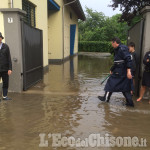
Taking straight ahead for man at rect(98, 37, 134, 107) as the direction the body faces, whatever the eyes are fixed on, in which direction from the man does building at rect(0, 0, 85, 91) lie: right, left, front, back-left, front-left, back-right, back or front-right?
front-right

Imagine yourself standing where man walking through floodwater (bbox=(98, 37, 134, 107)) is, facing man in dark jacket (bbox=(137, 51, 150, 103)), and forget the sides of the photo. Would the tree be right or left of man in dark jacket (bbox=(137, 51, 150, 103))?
left

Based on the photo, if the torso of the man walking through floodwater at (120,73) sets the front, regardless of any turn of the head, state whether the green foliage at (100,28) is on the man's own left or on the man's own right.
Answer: on the man's own right

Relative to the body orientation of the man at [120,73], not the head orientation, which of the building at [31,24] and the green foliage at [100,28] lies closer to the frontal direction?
the building

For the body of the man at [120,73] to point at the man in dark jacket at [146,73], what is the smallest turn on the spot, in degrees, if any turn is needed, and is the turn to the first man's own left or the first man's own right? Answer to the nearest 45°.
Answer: approximately 135° to the first man's own right

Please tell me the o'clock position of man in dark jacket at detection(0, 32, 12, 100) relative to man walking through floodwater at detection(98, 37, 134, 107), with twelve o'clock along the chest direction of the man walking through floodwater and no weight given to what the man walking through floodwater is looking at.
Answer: The man in dark jacket is roughly at 12 o'clock from the man walking through floodwater.

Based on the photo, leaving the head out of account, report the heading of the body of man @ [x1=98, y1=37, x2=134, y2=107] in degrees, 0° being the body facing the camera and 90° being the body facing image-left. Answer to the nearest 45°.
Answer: approximately 90°

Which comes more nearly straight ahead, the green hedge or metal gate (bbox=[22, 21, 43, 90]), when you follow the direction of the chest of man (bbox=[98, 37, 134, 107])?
the metal gate

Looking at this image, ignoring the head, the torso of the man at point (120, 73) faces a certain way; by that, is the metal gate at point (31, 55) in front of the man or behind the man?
in front

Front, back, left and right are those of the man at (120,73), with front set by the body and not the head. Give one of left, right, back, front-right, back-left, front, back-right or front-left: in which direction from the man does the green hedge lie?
right

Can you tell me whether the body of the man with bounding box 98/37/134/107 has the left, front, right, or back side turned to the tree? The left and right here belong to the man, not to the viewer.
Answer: right
